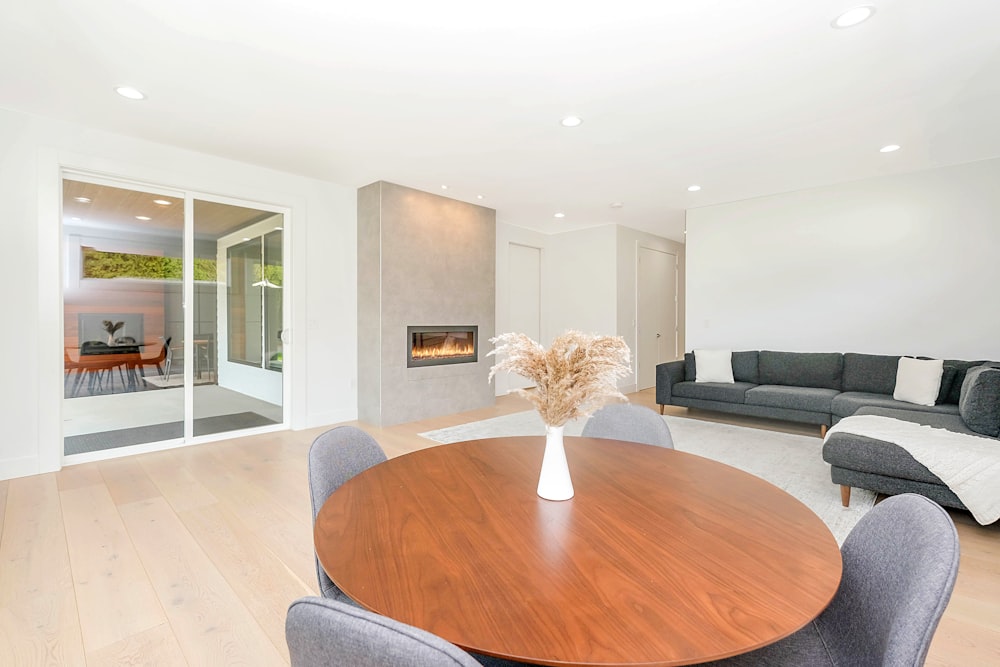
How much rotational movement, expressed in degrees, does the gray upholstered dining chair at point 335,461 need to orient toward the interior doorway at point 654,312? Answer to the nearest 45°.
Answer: approximately 90° to its left

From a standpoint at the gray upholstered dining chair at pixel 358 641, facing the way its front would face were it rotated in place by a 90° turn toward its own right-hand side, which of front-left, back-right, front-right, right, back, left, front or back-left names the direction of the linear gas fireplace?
back-left

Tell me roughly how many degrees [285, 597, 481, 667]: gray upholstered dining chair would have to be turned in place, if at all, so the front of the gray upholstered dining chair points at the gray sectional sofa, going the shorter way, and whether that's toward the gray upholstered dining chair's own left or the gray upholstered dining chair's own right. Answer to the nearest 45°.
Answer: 0° — it already faces it

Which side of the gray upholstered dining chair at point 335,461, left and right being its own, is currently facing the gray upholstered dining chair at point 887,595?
front

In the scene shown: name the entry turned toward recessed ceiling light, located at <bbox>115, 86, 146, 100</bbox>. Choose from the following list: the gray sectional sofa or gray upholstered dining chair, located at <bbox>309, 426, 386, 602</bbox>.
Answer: the gray sectional sofa

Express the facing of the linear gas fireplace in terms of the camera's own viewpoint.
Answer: facing the viewer and to the right of the viewer

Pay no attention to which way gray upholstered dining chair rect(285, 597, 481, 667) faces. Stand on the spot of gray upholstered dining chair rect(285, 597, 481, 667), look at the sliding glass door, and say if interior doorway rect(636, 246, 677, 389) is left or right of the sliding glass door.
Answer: right

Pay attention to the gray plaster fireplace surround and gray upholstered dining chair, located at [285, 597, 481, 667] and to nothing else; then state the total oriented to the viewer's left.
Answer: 0

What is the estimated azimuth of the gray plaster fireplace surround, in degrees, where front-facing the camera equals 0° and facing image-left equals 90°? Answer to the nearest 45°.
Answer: approximately 315°

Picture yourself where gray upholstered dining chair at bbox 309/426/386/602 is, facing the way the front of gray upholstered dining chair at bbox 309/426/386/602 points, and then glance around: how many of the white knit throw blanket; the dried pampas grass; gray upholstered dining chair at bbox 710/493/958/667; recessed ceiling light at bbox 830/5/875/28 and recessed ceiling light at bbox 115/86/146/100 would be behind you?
1

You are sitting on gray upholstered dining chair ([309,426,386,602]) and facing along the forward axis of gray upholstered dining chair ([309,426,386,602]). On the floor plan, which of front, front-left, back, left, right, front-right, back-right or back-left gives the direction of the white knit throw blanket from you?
front-left

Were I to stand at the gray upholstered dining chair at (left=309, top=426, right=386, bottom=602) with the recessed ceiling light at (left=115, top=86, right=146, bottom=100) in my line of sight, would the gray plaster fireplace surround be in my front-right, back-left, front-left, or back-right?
front-right

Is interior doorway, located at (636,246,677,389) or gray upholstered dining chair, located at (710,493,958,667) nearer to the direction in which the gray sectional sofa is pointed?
the gray upholstered dining chair

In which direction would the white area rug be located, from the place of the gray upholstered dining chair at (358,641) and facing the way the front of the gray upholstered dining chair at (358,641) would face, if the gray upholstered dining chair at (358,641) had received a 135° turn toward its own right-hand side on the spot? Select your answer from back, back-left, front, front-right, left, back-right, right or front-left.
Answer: back-left

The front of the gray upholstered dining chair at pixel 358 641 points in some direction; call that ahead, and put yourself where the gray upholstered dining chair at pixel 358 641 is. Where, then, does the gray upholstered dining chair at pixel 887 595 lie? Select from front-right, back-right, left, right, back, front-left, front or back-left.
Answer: front-right

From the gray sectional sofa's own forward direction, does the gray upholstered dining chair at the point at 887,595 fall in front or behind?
in front

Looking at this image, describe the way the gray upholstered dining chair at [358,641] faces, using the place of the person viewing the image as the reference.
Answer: facing away from the viewer and to the right of the viewer
